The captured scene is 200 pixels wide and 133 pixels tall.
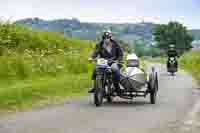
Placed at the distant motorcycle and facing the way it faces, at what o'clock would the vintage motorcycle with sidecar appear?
The vintage motorcycle with sidecar is roughly at 12 o'clock from the distant motorcycle.

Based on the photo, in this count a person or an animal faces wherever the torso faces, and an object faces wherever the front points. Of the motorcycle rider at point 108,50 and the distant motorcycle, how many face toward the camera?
2

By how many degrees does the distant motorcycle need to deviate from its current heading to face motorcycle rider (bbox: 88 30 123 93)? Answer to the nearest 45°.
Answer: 0° — it already faces them

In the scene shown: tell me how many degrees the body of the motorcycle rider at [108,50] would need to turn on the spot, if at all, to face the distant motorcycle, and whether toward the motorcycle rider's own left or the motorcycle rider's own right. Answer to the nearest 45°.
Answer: approximately 180°

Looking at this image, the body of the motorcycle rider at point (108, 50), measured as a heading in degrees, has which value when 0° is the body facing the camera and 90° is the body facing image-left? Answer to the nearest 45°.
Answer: approximately 0°

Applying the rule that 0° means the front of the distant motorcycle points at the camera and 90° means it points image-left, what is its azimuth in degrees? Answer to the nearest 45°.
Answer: approximately 0°
